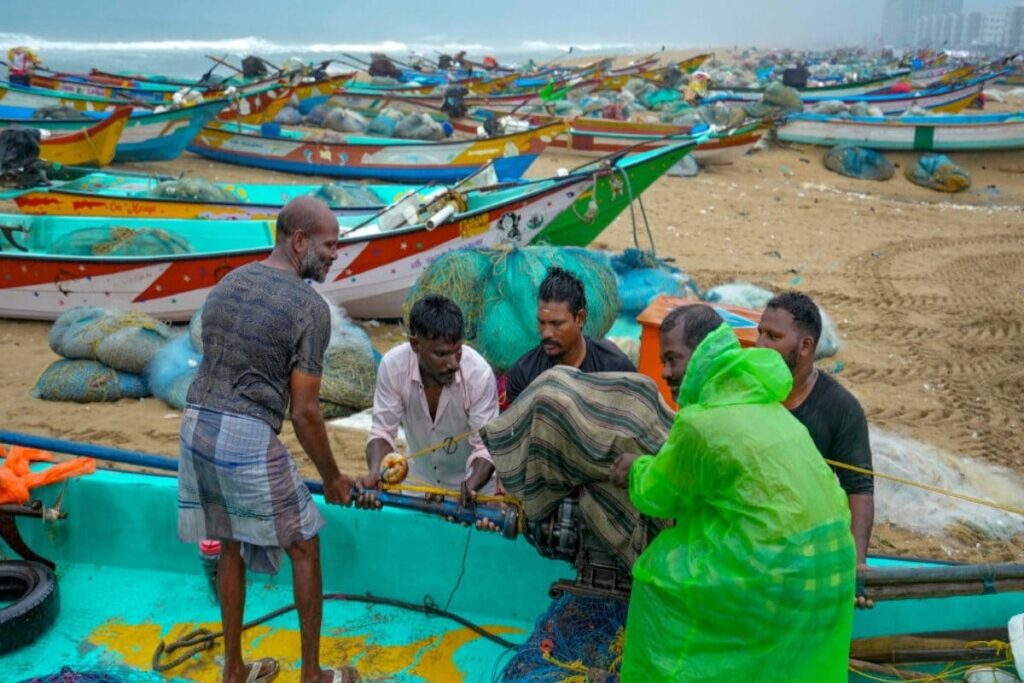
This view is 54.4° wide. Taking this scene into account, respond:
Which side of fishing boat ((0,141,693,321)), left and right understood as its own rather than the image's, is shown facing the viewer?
right

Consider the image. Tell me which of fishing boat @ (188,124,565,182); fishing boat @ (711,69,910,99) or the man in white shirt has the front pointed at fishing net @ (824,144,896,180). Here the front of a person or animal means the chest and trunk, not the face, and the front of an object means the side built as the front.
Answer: fishing boat @ (188,124,565,182)

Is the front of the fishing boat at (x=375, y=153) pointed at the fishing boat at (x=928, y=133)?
yes

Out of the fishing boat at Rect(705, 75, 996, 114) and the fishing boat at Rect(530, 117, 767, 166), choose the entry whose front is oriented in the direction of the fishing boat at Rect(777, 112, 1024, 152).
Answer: the fishing boat at Rect(530, 117, 767, 166)

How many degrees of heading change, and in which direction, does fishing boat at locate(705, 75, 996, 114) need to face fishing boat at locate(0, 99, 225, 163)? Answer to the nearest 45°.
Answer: approximately 135° to its right

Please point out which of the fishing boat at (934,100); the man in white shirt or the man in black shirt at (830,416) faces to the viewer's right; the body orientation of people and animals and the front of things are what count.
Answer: the fishing boat

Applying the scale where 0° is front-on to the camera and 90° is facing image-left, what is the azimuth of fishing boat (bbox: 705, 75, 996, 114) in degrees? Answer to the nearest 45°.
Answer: approximately 270°

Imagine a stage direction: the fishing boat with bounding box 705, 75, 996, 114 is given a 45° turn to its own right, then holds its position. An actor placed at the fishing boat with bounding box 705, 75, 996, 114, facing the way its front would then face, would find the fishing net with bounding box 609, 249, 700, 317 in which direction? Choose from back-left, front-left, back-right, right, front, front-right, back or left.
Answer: front-right

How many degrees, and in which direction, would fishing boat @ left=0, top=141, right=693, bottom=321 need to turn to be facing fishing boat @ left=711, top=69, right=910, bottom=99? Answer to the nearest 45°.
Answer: approximately 45° to its left

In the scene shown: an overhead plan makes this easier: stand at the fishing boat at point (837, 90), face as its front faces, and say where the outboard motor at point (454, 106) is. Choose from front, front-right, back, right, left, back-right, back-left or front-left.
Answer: back-right

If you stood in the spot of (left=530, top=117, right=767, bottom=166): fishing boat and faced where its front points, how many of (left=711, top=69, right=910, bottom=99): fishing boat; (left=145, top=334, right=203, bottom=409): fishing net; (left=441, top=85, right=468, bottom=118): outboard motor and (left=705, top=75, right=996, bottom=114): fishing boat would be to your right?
1

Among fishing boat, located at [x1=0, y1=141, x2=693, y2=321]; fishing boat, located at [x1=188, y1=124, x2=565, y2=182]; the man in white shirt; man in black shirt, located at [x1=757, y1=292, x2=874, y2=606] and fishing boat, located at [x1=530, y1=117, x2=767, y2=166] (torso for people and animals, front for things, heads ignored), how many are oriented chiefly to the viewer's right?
3

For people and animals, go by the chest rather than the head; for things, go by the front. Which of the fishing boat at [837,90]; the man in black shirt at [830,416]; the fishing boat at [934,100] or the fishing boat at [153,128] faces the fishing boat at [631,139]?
the fishing boat at [153,128]

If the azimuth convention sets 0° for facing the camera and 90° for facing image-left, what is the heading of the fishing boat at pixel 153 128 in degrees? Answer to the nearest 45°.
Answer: approximately 270°

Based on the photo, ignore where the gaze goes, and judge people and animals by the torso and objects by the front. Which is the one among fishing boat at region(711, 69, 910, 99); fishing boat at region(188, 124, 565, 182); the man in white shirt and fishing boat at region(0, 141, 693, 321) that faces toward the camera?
the man in white shirt
